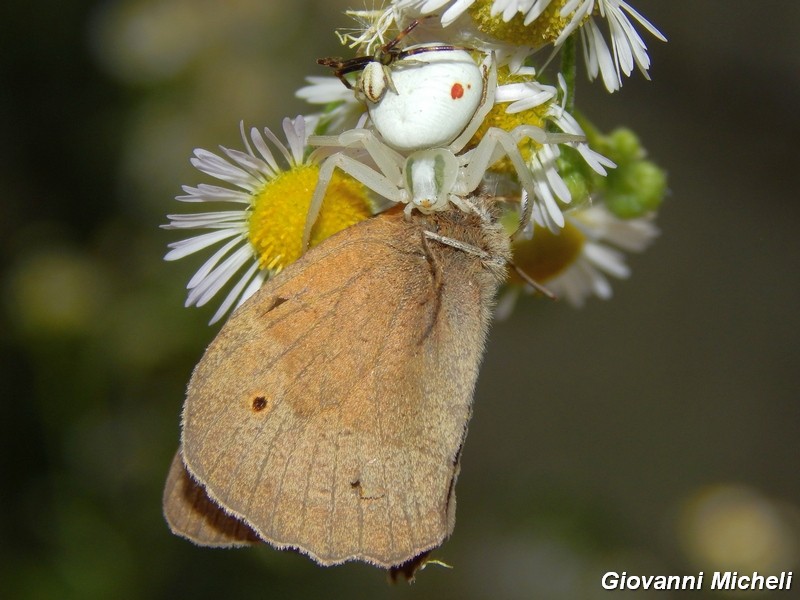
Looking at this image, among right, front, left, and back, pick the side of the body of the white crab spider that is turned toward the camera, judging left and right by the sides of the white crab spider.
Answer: front
